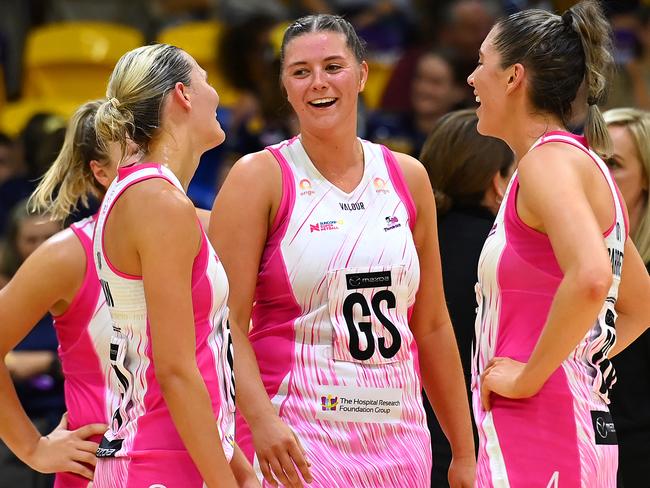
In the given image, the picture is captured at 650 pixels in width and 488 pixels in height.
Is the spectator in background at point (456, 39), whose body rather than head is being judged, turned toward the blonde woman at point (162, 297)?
yes

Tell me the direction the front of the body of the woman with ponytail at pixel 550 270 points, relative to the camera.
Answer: to the viewer's left

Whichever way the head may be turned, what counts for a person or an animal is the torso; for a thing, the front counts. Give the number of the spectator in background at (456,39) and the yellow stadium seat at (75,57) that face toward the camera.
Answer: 2

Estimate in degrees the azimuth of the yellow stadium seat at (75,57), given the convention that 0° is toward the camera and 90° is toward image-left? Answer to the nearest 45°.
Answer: approximately 0°

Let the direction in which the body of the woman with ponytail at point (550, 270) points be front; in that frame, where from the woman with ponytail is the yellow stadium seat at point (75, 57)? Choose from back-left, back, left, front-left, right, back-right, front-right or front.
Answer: front-right

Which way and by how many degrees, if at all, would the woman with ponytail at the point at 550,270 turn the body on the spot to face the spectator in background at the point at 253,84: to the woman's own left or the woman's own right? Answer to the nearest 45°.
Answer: approximately 45° to the woman's own right

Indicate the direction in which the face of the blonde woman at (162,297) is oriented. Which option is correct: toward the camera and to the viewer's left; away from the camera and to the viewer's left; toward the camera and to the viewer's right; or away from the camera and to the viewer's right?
away from the camera and to the viewer's right

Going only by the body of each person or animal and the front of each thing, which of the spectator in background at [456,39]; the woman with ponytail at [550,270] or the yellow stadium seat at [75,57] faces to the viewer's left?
the woman with ponytail

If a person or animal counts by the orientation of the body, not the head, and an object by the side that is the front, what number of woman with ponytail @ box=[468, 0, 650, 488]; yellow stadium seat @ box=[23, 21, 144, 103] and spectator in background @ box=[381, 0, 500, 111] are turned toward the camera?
2
